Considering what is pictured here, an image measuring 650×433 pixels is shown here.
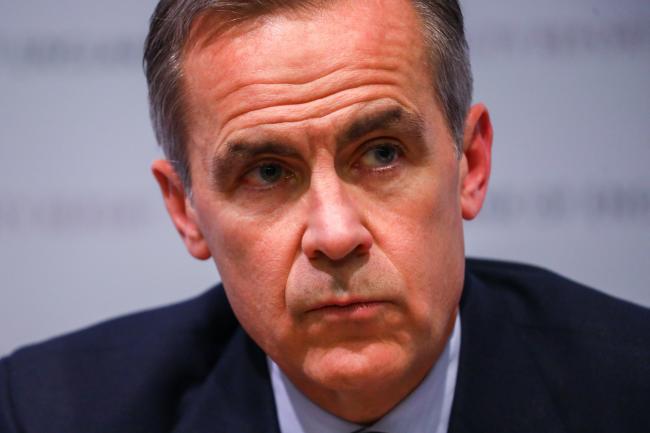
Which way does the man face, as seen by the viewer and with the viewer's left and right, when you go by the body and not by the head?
facing the viewer

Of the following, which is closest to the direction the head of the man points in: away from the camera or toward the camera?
toward the camera
